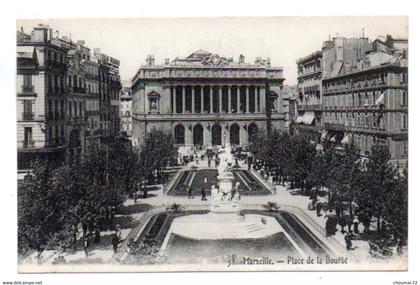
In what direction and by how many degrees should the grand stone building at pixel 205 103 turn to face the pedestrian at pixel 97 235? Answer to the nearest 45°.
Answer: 0° — it already faces them

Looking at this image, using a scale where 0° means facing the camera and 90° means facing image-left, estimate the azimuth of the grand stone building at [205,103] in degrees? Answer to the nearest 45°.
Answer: approximately 0°

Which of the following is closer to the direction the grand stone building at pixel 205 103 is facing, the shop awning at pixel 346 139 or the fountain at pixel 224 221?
the fountain

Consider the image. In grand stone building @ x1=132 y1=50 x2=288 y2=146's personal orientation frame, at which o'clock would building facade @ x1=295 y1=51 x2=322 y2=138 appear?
The building facade is roughly at 10 o'clock from the grand stone building.
